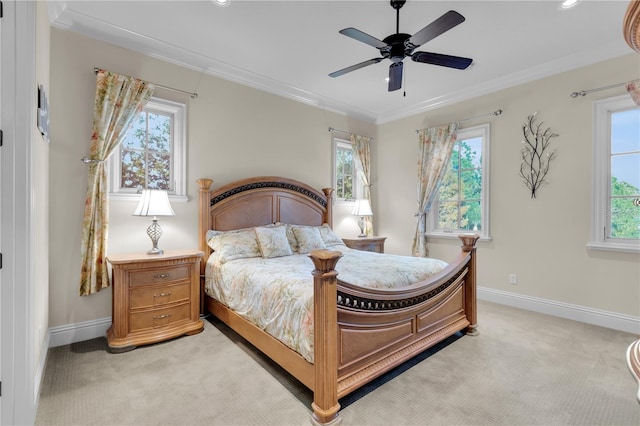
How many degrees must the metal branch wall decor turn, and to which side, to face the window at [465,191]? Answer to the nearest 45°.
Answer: approximately 90° to its right

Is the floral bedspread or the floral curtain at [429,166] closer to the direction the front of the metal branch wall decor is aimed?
the floral bedspread

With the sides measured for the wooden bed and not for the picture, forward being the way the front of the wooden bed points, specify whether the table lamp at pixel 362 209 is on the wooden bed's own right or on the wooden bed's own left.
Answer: on the wooden bed's own left

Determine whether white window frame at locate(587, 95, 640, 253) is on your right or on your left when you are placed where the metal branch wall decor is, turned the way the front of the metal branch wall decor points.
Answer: on your left

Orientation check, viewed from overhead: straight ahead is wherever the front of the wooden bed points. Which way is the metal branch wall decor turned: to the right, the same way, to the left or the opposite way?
to the right

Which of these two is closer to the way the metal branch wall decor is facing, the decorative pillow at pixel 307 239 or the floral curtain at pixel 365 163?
the decorative pillow

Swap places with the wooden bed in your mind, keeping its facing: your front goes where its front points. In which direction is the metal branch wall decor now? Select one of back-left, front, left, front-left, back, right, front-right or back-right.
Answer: left

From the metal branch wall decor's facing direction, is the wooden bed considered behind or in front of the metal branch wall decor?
in front

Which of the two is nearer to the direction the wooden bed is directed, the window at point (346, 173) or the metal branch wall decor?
the metal branch wall decor

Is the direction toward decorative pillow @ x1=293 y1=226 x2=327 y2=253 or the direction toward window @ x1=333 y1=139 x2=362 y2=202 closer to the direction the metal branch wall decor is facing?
the decorative pillow

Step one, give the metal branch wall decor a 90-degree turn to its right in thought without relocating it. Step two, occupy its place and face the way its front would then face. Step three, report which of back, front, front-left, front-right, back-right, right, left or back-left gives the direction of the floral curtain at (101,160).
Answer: front-left

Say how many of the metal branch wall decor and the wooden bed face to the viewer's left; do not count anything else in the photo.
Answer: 0

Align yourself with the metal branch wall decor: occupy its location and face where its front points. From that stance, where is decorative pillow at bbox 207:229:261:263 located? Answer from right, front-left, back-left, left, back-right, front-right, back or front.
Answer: front-right

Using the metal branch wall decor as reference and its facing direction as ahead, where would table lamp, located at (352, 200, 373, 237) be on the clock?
The table lamp is roughly at 3 o'clock from the metal branch wall decor.
